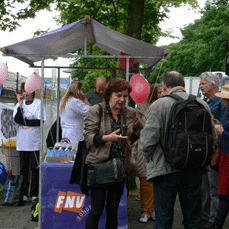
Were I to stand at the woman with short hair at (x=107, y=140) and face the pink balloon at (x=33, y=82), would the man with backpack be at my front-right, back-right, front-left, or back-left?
back-right

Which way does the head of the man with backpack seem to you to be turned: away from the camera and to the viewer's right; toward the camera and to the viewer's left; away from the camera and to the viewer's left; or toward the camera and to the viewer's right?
away from the camera and to the viewer's left

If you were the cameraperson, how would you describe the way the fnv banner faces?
facing the viewer

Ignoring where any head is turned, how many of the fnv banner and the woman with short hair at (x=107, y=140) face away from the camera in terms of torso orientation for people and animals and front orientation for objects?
0

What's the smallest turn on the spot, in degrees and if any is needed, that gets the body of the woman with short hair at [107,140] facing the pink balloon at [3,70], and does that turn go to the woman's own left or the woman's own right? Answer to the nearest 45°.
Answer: approximately 180°

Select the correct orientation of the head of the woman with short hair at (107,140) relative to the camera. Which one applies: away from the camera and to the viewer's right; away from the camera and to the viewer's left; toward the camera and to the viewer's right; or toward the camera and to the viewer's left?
toward the camera and to the viewer's right

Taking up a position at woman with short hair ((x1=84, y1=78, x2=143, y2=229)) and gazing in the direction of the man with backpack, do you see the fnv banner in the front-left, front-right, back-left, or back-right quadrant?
back-left

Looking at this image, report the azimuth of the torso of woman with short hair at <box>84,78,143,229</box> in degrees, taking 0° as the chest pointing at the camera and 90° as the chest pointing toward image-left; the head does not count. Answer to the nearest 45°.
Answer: approximately 315°

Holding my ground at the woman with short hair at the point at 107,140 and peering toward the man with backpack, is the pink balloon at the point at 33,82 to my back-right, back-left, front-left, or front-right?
back-left

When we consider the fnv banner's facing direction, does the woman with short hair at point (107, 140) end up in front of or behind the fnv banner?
in front

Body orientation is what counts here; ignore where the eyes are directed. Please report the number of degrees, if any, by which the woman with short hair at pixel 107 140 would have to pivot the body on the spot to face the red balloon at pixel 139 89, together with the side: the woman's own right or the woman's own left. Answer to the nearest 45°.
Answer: approximately 135° to the woman's own left
